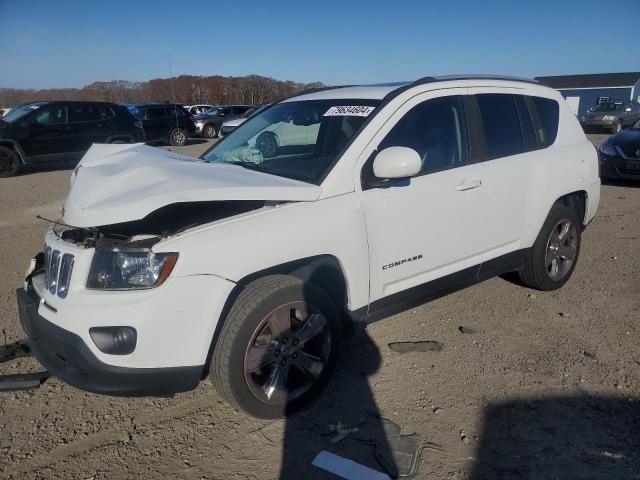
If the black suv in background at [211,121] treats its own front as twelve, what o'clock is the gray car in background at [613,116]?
the gray car in background at [613,116] is roughly at 8 o'clock from the black suv in background at [211,121].

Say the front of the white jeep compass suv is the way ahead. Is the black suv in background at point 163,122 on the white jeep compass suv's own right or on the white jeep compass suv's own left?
on the white jeep compass suv's own right

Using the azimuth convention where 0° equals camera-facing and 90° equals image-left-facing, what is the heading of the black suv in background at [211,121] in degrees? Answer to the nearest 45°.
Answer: approximately 45°
